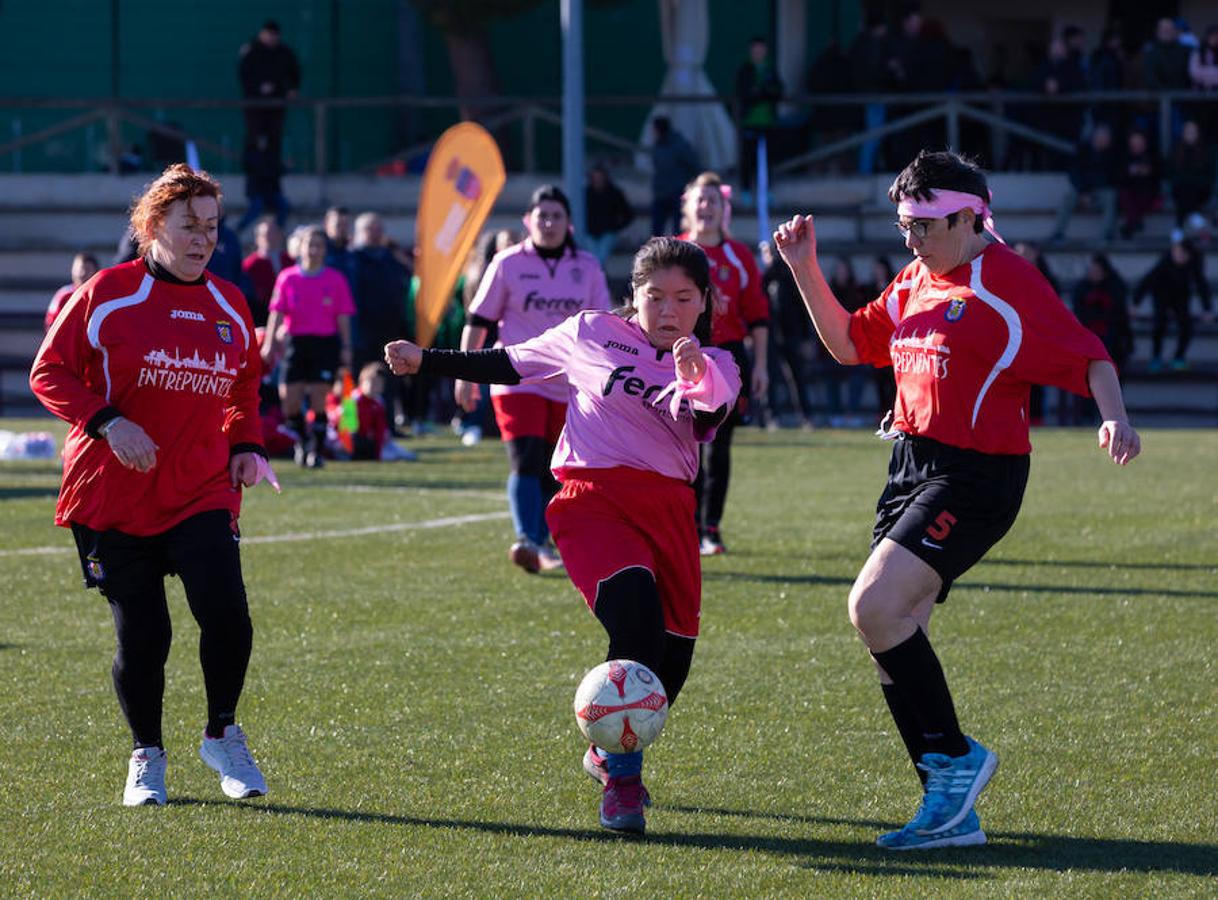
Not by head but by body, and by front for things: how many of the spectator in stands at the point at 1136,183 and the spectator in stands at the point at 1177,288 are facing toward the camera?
2

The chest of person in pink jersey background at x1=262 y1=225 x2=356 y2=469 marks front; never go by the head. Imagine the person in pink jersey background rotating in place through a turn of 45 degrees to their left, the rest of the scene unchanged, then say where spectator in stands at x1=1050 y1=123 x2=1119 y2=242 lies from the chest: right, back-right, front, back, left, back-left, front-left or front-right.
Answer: left

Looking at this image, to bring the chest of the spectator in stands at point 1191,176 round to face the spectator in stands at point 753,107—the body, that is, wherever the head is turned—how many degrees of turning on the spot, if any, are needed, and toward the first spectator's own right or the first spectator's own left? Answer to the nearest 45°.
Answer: approximately 90° to the first spectator's own right

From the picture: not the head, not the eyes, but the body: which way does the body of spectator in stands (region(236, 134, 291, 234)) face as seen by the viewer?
toward the camera

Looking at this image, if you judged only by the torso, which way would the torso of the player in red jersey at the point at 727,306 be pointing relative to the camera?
toward the camera

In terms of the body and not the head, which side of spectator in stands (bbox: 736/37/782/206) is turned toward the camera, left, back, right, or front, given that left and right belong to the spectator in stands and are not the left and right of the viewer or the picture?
front

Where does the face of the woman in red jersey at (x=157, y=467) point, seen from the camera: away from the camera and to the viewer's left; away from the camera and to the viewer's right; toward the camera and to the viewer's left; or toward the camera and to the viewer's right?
toward the camera and to the viewer's right

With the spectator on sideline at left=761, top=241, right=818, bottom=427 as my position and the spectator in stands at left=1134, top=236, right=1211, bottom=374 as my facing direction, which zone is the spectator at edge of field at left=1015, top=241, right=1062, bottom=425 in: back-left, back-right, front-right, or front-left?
front-right

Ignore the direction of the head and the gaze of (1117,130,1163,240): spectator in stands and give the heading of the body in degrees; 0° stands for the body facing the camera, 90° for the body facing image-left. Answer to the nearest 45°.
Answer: approximately 0°

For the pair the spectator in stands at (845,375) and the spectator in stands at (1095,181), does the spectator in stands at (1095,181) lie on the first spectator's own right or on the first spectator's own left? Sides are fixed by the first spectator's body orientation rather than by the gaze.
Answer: on the first spectator's own left

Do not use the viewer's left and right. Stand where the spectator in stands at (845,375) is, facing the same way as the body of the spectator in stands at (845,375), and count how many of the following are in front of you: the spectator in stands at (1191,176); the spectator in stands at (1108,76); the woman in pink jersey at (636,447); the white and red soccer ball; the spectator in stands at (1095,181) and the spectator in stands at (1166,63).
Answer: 2

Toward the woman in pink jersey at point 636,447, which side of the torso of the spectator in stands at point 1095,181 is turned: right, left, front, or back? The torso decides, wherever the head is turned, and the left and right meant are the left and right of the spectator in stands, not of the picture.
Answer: front

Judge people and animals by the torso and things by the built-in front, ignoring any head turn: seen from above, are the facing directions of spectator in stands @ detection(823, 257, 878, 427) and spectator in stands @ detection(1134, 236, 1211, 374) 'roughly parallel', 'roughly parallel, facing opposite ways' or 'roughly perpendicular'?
roughly parallel

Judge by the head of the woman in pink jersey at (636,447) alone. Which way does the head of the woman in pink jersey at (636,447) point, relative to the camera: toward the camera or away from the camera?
toward the camera

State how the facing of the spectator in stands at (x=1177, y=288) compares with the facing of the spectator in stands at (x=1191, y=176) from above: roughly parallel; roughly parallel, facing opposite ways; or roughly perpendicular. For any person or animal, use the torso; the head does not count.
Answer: roughly parallel
